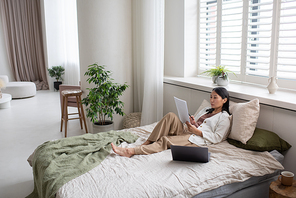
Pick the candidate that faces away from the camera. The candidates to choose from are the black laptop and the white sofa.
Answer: the black laptop

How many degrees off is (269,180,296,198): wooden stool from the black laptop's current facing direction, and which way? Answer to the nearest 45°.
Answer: approximately 90° to its right

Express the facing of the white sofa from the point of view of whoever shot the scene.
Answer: facing to the right of the viewer

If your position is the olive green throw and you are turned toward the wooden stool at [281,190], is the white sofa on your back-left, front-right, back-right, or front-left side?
back-left

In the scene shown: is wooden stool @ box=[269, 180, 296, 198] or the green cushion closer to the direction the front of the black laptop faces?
the green cushion

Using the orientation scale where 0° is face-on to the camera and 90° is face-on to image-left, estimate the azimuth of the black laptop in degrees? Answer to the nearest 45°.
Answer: approximately 180°
